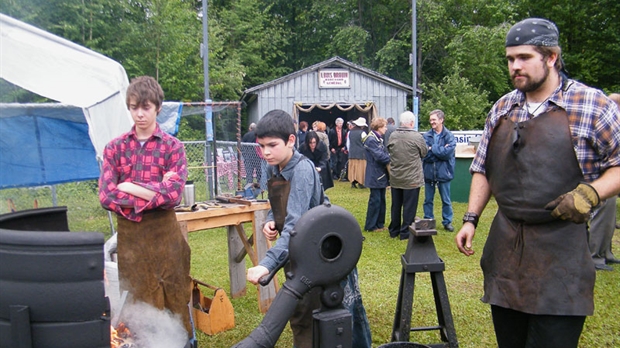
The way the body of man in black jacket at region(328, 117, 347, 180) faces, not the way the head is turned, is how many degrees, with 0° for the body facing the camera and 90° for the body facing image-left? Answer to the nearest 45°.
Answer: approximately 0°

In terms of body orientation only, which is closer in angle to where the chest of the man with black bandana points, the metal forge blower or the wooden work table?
the metal forge blower

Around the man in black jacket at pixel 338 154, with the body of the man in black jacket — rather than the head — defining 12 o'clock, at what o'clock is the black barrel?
The black barrel is roughly at 12 o'clock from the man in black jacket.
